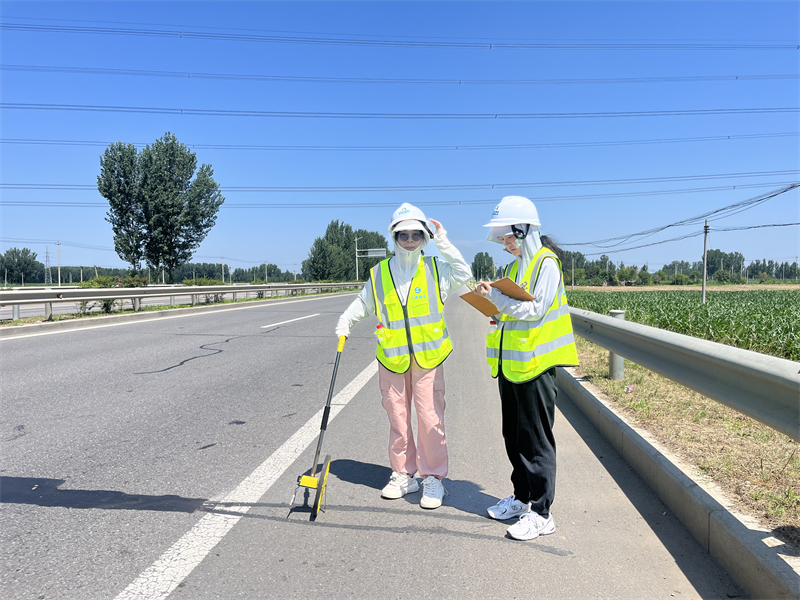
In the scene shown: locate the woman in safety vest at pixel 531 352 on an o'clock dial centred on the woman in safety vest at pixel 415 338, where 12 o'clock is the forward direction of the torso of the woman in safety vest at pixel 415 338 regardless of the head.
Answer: the woman in safety vest at pixel 531 352 is roughly at 10 o'clock from the woman in safety vest at pixel 415 338.

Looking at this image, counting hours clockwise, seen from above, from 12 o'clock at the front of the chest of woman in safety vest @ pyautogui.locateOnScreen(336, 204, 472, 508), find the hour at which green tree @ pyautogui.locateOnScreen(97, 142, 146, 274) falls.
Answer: The green tree is roughly at 5 o'clock from the woman in safety vest.

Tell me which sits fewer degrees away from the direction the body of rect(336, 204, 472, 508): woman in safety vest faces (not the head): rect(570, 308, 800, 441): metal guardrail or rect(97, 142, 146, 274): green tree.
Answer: the metal guardrail

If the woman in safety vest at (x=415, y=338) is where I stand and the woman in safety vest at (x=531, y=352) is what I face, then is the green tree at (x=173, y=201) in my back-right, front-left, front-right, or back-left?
back-left

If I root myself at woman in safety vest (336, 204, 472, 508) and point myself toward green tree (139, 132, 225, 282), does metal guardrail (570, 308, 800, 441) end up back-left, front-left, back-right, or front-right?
front-right

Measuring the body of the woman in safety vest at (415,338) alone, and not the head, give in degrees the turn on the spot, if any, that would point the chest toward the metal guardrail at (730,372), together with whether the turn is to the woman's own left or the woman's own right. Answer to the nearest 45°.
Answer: approximately 90° to the woman's own left

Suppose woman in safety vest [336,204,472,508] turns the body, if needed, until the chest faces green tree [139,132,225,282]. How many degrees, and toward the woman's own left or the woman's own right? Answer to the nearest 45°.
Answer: approximately 135° to the woman's own right

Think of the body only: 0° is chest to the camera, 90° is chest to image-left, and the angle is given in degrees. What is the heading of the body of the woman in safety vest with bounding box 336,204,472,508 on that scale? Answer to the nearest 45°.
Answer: approximately 0°
